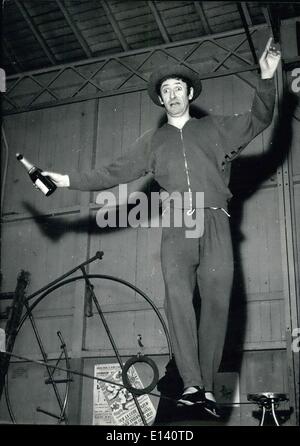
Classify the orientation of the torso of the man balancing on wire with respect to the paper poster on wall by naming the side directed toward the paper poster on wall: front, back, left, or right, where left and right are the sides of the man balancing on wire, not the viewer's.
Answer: back

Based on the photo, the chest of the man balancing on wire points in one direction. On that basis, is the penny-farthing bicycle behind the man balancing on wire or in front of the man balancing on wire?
behind

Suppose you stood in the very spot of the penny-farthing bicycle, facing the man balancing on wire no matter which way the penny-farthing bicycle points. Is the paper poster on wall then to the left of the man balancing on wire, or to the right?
left

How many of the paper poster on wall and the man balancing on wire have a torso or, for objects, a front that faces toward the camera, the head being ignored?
2

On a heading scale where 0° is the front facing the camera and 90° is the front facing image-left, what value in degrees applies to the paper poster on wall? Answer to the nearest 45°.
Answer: approximately 0°

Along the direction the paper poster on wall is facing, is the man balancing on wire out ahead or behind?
ahead

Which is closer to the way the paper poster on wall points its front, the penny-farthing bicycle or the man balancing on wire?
the man balancing on wire

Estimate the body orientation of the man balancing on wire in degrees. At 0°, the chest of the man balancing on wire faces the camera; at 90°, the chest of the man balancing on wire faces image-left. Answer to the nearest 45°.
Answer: approximately 0°
